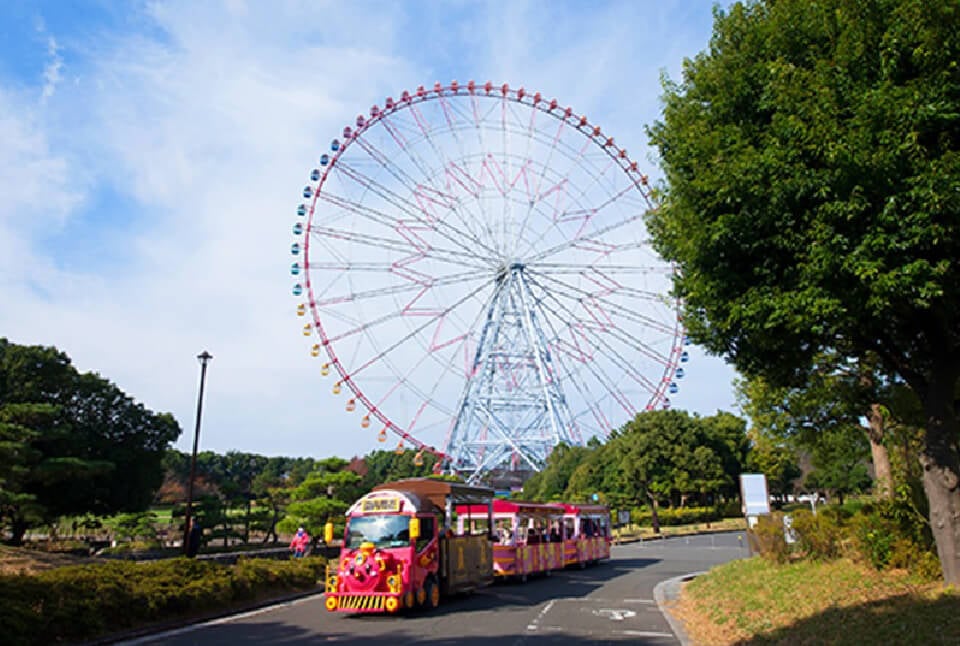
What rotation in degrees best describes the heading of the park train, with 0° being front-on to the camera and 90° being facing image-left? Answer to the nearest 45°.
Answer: approximately 45°

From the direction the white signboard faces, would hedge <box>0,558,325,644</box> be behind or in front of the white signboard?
in front

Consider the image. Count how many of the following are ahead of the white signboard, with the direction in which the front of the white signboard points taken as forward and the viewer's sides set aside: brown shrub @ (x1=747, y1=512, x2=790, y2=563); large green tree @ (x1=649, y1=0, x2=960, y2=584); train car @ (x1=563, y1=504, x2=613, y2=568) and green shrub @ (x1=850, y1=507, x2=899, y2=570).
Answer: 3

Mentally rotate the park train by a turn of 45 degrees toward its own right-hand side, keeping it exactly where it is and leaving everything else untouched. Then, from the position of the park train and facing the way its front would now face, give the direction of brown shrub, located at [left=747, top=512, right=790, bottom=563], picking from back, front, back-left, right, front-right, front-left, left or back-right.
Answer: back

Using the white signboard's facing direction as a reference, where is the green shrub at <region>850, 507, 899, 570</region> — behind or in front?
in front

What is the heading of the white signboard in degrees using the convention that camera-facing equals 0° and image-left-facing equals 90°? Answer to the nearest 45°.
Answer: approximately 0°

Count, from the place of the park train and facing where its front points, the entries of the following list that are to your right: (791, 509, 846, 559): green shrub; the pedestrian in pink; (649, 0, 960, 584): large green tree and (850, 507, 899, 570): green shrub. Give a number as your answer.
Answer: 1

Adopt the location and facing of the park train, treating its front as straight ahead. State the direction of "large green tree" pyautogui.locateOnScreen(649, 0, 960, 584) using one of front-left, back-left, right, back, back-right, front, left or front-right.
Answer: left

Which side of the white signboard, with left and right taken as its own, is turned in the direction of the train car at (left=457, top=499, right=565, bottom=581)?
front

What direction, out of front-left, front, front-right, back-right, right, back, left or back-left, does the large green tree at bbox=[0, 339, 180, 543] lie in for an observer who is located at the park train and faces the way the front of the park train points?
right

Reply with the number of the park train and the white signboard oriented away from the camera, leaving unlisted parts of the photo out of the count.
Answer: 0

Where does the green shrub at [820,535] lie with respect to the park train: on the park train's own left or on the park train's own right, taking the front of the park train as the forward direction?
on the park train's own left
